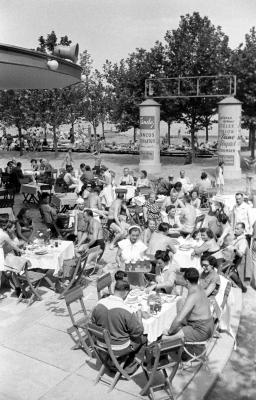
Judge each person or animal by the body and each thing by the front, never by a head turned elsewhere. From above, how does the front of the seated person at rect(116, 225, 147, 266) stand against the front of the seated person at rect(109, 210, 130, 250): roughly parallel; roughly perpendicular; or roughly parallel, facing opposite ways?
roughly perpendicular

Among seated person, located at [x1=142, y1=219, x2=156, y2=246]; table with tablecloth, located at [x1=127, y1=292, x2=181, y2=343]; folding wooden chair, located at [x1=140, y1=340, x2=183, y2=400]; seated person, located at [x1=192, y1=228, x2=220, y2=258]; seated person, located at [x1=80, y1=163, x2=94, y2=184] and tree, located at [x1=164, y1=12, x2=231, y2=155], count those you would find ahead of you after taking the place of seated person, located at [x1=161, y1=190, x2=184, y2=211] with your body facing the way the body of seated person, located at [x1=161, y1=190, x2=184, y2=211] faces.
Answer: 4

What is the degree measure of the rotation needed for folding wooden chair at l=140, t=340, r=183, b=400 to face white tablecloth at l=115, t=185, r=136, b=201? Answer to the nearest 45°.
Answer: approximately 45° to its right

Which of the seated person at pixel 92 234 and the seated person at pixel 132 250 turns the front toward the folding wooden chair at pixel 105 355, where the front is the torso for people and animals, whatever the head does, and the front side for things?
the seated person at pixel 132 250

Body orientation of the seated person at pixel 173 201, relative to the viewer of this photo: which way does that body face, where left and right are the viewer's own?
facing the viewer

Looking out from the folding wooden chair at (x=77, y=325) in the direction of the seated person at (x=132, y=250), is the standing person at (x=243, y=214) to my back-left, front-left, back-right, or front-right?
front-right

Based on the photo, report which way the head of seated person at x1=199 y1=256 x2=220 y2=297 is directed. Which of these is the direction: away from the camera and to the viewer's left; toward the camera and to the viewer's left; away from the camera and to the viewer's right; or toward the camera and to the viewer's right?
toward the camera and to the viewer's left

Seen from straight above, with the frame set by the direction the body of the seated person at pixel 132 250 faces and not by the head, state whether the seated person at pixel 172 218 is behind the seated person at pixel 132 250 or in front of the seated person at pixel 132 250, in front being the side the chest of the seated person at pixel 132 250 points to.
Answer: behind

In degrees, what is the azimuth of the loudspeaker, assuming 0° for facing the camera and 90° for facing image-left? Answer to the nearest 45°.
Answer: approximately 270°

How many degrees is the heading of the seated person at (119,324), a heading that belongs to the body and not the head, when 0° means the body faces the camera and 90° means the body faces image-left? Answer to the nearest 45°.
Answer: approximately 225°

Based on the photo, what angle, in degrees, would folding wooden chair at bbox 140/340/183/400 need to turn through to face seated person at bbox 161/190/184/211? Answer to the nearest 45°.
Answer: approximately 45° to its right

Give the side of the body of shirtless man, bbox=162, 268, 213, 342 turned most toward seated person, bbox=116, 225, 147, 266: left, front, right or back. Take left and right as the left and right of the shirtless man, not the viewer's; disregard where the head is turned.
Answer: front
